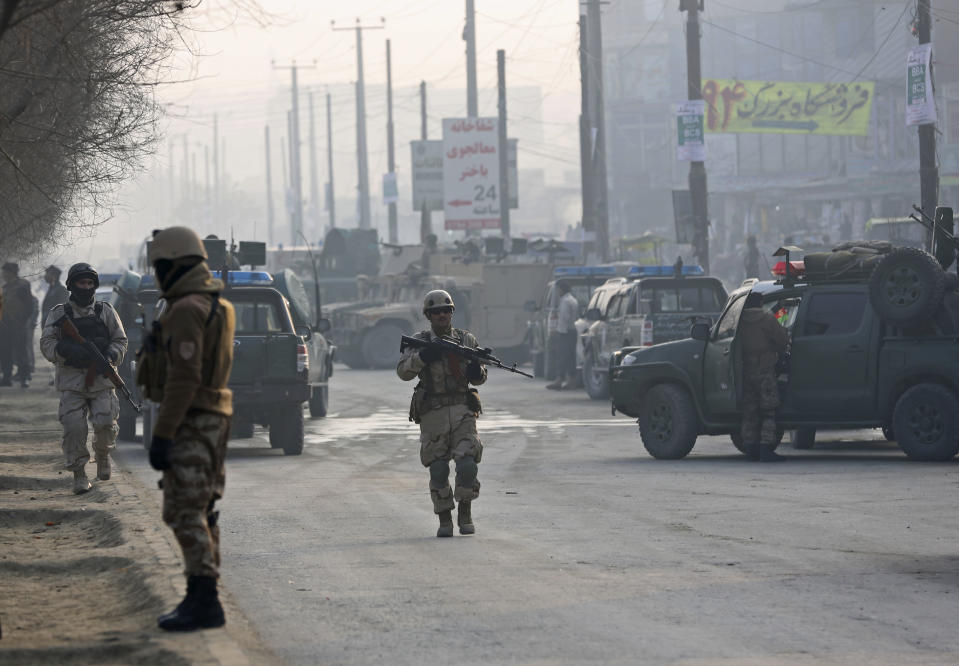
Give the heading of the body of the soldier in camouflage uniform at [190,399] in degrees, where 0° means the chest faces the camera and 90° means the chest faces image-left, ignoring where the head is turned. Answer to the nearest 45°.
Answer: approximately 90°

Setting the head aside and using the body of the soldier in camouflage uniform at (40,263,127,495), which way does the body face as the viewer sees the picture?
toward the camera

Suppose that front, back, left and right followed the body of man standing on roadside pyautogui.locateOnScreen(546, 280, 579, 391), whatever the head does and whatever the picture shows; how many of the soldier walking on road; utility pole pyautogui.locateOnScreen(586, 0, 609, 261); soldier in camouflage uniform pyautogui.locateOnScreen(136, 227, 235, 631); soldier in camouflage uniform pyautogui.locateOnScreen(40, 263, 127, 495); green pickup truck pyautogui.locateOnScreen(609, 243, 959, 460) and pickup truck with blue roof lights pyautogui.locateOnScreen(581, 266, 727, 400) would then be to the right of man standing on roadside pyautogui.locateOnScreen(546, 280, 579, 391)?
1

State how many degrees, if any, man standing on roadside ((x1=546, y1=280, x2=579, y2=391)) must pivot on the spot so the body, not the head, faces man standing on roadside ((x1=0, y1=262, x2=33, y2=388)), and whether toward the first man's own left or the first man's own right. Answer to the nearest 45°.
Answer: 0° — they already face them

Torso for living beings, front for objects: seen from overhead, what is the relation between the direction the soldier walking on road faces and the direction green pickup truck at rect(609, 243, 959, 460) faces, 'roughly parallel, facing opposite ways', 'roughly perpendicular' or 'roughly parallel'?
roughly perpendicular

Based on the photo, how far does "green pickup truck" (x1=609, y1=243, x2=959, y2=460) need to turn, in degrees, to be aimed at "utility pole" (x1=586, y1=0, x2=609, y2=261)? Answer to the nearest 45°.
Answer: approximately 90° to its right

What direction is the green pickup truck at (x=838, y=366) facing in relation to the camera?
to the viewer's left

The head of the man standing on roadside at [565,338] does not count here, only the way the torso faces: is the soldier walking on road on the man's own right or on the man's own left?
on the man's own left

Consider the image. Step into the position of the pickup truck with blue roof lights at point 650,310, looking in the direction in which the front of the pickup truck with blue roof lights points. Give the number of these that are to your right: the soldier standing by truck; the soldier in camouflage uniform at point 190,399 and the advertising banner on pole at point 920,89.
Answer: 1

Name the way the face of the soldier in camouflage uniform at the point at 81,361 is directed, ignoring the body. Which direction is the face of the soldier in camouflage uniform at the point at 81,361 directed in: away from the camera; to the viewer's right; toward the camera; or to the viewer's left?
toward the camera

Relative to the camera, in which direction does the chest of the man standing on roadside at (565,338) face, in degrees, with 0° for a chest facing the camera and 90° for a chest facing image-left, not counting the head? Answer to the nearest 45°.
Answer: approximately 90°
